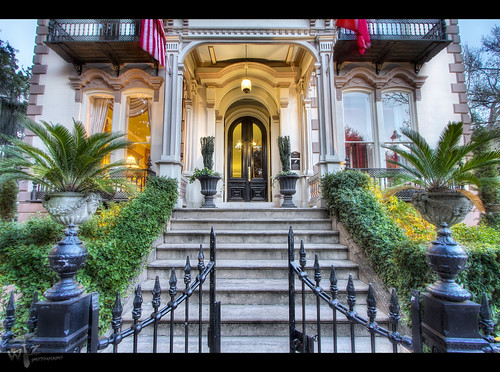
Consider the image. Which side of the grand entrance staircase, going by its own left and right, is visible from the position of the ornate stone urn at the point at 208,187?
back

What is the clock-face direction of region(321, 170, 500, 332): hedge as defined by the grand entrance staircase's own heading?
The hedge is roughly at 9 o'clock from the grand entrance staircase.

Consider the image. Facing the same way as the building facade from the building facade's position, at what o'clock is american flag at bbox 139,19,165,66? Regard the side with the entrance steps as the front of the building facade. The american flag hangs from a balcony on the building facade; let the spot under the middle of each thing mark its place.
The american flag is roughly at 2 o'clock from the building facade.

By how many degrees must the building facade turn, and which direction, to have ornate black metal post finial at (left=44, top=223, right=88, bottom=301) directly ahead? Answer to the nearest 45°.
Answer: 0° — it already faces it

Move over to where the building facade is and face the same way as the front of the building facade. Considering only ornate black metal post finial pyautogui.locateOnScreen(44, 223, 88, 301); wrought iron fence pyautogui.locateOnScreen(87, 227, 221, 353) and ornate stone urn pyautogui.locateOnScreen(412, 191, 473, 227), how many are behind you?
0

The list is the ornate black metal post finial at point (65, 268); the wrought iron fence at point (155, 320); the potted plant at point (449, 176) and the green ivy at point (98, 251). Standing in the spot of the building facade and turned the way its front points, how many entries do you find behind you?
0

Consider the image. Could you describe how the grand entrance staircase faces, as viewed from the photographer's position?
facing the viewer

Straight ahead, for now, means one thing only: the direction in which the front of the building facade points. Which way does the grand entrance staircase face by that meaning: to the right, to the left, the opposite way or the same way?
the same way

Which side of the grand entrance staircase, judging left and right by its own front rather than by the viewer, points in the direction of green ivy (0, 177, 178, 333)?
right

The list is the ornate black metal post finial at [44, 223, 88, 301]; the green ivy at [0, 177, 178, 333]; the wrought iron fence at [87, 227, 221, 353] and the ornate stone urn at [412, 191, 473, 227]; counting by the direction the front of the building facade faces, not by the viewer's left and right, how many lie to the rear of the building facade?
0

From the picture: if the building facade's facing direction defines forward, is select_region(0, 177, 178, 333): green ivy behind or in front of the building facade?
in front

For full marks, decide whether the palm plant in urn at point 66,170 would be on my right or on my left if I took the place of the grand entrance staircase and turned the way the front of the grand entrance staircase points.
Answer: on my right

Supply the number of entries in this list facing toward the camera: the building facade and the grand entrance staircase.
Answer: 2

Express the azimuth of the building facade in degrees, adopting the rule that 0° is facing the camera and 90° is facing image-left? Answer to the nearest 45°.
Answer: approximately 0°

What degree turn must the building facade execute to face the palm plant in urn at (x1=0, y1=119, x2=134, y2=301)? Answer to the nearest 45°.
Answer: approximately 45° to its right

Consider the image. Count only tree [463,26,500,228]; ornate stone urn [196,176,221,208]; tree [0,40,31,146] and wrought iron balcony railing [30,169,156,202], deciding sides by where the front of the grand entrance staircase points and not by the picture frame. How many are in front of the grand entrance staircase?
0

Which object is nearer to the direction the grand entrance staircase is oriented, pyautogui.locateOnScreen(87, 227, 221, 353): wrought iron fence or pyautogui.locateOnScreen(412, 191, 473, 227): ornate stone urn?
the wrought iron fence

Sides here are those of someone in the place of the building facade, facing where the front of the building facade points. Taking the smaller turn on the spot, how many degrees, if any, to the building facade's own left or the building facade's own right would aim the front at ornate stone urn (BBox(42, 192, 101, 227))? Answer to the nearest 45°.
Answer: approximately 45° to the building facade's own right

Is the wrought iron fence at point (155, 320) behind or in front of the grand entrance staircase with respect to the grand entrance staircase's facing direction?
in front
